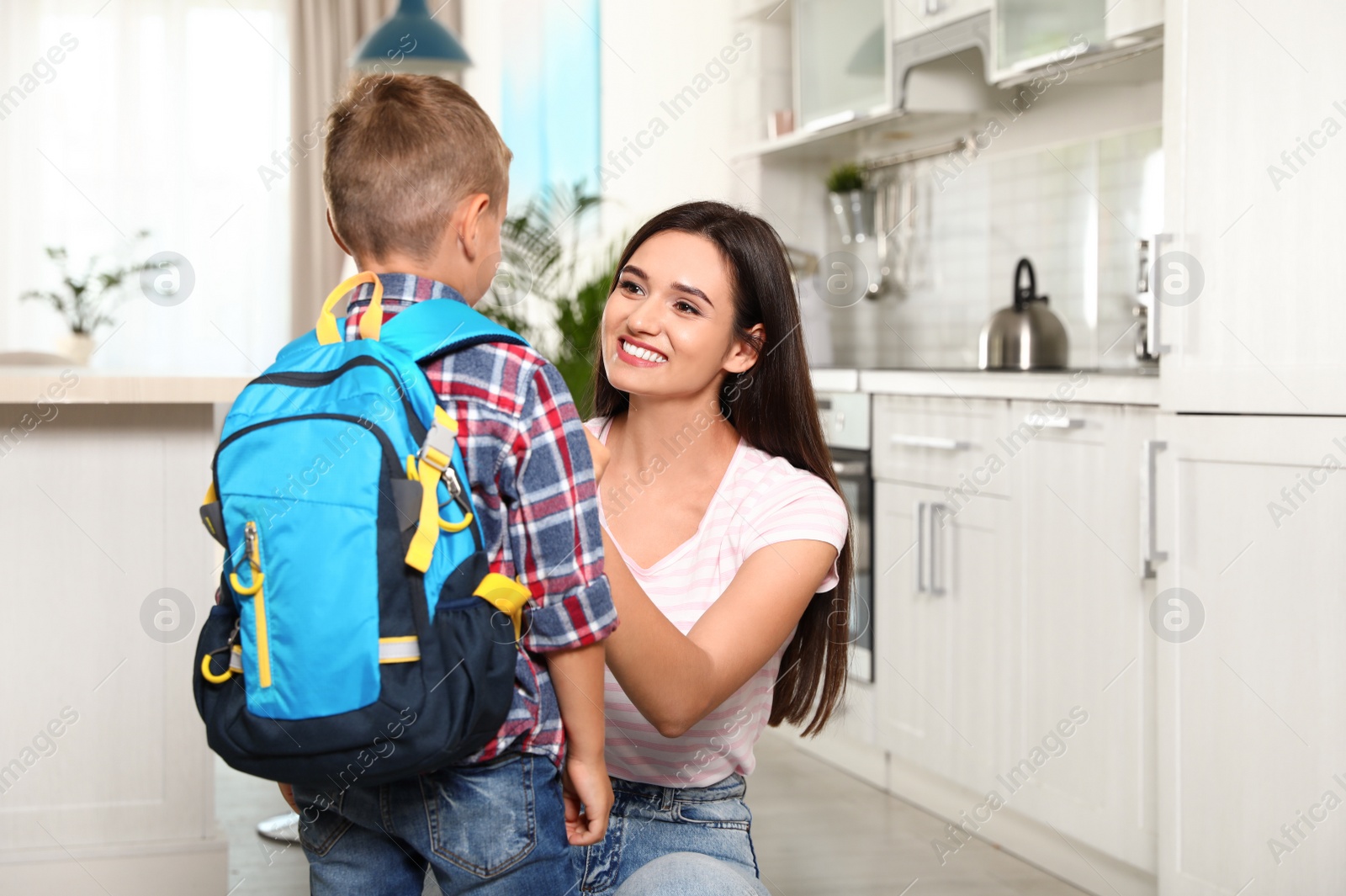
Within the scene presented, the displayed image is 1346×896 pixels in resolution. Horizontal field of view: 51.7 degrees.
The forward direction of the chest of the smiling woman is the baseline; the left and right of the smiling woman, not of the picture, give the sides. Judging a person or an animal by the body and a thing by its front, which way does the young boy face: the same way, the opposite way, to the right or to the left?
the opposite way

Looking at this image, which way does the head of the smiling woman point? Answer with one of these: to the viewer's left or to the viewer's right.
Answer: to the viewer's left

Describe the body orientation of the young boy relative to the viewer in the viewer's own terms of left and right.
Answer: facing away from the viewer and to the right of the viewer

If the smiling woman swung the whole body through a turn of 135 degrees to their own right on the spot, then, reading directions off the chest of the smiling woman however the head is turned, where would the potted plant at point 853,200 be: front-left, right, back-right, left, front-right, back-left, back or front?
front

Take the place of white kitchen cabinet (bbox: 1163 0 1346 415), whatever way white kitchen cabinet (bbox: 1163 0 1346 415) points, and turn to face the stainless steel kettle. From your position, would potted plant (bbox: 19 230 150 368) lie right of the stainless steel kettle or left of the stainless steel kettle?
left

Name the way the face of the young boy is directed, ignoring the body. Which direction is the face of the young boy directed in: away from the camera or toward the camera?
away from the camera
